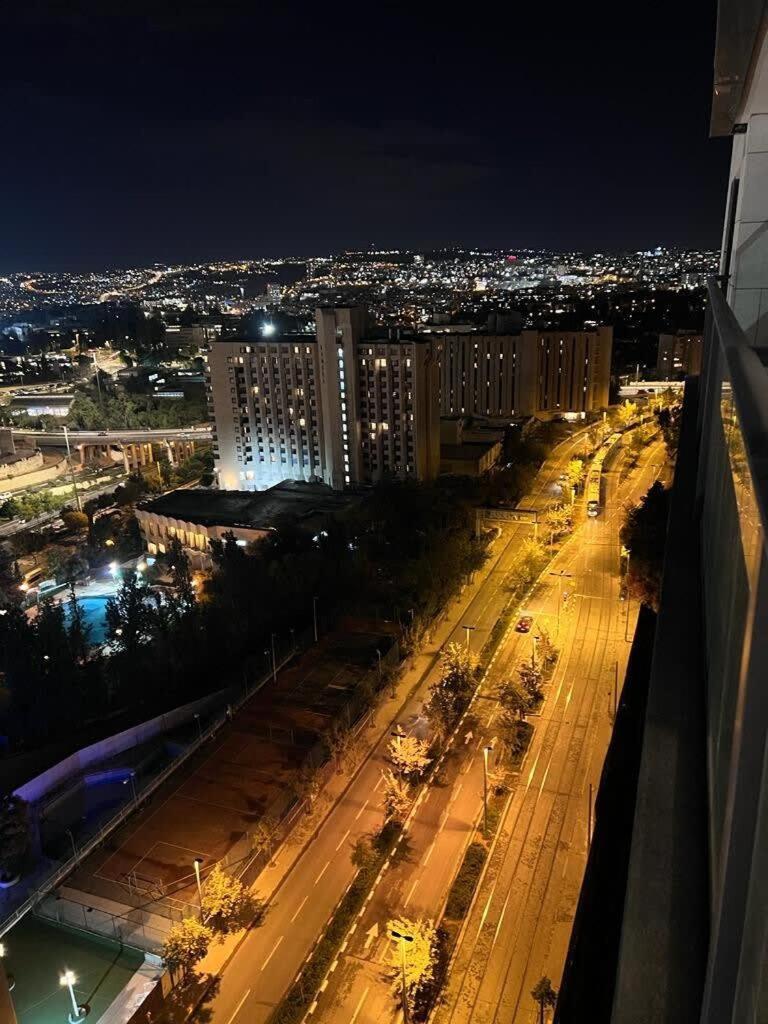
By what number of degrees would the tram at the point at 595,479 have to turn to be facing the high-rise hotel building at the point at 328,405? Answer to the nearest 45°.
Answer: approximately 90° to its right

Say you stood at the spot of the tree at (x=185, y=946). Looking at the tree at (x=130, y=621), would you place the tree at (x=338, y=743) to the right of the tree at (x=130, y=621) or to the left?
right

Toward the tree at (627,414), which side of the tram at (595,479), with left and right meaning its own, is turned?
back

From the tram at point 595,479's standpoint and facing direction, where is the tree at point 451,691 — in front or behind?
in front

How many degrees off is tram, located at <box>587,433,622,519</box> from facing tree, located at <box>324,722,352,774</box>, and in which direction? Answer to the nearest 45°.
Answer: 0° — it already faces it

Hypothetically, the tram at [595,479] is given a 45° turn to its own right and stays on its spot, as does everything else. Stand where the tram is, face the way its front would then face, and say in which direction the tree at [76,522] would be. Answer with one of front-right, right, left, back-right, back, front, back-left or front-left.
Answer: front-right

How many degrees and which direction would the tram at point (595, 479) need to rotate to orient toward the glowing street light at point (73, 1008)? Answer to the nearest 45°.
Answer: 0° — it already faces it

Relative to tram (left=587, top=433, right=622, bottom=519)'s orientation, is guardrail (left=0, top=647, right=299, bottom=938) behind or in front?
in front

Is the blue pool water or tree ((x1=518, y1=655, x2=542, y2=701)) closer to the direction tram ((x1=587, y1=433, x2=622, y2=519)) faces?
the tree

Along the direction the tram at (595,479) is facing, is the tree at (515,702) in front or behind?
in front

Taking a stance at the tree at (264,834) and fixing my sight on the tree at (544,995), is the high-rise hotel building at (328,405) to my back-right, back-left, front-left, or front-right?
back-left

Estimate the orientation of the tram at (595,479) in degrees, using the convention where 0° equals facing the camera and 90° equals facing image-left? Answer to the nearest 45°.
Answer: approximately 0°

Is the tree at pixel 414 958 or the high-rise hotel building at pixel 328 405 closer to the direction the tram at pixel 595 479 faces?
the tree

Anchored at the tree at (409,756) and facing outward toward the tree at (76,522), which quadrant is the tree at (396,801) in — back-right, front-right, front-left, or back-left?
back-left

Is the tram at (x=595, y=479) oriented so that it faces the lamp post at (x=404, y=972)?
yes
